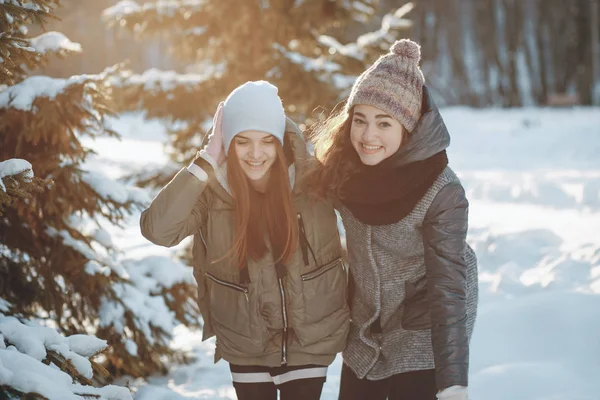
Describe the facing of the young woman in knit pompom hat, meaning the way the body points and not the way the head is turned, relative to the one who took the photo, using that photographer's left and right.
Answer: facing the viewer and to the left of the viewer

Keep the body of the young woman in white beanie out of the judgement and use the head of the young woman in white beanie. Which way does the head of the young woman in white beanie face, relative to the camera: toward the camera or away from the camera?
toward the camera

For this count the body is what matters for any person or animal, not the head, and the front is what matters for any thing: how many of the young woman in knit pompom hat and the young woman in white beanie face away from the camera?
0

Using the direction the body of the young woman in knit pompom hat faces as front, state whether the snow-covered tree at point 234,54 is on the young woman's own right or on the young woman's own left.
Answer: on the young woman's own right

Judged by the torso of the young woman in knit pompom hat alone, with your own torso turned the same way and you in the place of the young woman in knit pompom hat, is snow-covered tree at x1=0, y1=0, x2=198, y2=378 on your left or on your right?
on your right

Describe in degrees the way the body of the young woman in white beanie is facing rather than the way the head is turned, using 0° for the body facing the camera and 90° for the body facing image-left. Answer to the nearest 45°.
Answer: approximately 0°

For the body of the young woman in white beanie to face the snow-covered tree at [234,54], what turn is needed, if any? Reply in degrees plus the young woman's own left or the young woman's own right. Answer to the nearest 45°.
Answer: approximately 180°

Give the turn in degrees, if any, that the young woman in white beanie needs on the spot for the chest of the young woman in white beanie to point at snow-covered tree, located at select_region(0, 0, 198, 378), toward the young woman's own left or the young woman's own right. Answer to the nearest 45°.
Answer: approximately 135° to the young woman's own right
